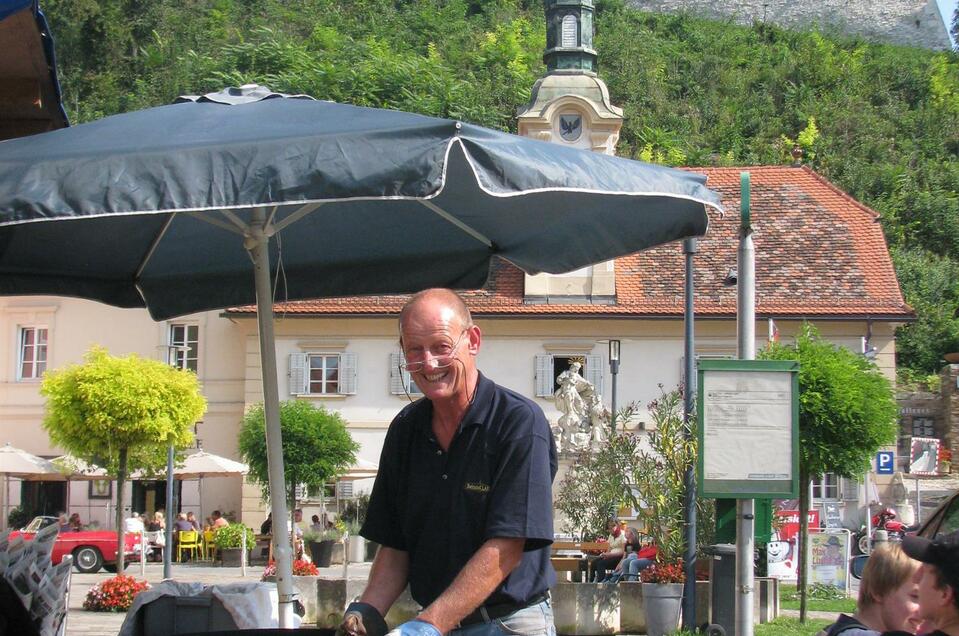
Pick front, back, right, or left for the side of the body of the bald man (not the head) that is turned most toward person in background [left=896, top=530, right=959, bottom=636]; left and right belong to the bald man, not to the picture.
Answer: left
